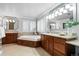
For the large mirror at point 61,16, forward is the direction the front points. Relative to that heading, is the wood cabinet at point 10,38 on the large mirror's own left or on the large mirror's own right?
on the large mirror's own right

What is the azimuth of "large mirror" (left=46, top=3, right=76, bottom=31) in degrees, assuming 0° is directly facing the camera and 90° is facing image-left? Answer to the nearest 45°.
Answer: approximately 45°
